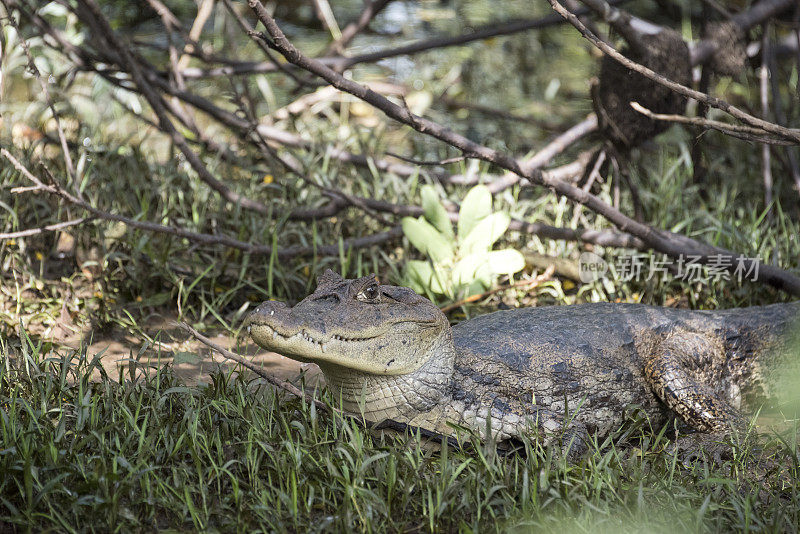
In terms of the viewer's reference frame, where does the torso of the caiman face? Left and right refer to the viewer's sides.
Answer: facing to the left of the viewer

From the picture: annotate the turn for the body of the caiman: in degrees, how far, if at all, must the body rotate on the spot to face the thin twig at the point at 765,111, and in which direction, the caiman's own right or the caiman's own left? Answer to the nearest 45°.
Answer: approximately 135° to the caiman's own right

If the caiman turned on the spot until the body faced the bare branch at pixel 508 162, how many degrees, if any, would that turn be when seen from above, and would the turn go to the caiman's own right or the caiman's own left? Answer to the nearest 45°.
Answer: approximately 90° to the caiman's own right

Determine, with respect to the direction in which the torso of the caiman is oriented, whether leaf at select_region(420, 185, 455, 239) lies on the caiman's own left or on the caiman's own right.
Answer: on the caiman's own right

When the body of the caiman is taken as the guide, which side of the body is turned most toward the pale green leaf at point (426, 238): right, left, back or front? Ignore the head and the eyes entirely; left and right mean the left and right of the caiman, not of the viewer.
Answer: right

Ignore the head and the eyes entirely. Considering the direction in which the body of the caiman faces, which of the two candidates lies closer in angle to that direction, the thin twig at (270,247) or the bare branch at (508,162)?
the thin twig

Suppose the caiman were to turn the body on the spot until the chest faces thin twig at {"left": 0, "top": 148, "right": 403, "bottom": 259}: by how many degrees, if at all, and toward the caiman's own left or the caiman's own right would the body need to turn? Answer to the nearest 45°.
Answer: approximately 45° to the caiman's own right

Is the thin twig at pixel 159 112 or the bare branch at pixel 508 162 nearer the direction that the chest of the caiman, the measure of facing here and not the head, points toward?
the thin twig
